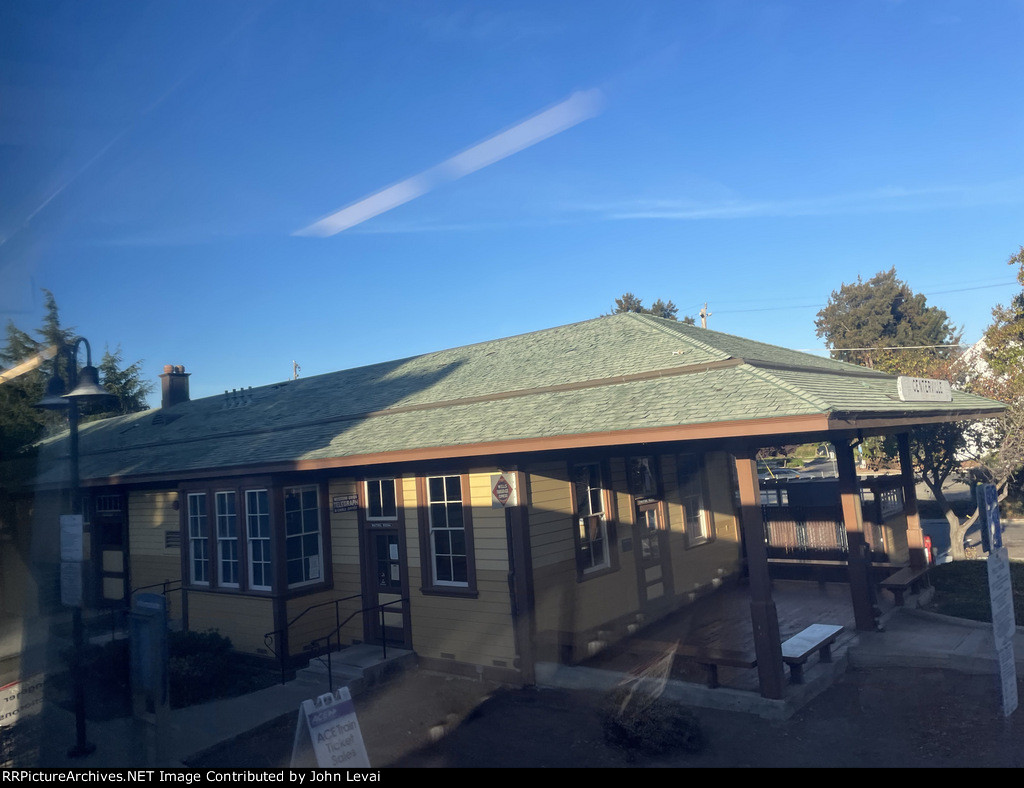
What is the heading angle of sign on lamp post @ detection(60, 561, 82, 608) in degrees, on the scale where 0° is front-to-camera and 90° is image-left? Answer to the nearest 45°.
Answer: approximately 0°

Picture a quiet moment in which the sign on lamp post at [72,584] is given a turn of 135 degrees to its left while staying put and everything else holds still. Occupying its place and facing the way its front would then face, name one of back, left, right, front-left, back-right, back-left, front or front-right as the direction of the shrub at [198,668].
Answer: front

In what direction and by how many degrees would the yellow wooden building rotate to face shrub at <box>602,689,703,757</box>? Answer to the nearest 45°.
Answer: approximately 45° to its left

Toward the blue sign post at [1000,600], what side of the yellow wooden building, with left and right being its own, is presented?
left

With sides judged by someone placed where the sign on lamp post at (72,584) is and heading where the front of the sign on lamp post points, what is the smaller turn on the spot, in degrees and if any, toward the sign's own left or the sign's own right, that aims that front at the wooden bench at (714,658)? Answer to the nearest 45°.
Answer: approximately 45° to the sign's own left

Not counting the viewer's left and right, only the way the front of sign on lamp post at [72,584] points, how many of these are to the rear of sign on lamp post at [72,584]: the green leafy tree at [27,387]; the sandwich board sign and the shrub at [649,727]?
1

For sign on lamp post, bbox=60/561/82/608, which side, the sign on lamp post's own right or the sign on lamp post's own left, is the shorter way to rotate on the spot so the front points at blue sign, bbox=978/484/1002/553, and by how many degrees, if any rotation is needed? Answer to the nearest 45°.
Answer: approximately 45° to the sign on lamp post's own left

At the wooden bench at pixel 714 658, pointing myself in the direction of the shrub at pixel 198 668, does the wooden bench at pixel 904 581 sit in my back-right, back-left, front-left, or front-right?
back-right

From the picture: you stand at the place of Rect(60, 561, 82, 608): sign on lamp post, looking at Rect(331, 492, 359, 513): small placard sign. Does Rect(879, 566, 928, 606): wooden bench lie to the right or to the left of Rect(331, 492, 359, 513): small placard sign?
right

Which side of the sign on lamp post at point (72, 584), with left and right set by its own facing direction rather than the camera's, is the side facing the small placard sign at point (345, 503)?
left
